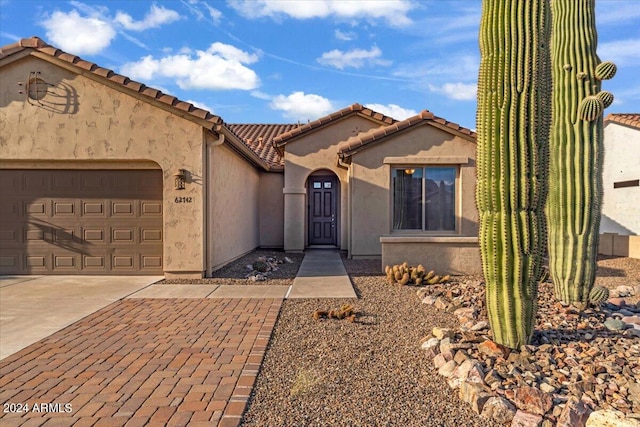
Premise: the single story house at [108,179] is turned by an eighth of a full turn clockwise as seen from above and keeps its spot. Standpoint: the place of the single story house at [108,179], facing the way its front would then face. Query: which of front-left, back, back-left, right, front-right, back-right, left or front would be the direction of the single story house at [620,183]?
back-left

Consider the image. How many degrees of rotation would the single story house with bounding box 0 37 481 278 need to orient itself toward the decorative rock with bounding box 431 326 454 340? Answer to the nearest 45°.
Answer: approximately 45° to its left

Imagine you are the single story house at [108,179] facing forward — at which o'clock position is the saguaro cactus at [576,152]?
The saguaro cactus is roughly at 10 o'clock from the single story house.

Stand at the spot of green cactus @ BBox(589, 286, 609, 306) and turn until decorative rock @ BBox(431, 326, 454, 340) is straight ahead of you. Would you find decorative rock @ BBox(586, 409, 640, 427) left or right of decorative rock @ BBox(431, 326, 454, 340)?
left

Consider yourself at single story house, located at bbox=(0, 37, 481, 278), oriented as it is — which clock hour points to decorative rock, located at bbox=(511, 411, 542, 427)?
The decorative rock is roughly at 11 o'clock from the single story house.

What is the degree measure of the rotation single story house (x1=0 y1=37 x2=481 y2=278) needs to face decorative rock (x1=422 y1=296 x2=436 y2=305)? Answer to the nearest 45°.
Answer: approximately 45° to its left

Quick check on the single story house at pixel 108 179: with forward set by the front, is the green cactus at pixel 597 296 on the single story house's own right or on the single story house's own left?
on the single story house's own left

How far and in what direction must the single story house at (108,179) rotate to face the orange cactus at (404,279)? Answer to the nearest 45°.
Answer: approximately 90° to its left

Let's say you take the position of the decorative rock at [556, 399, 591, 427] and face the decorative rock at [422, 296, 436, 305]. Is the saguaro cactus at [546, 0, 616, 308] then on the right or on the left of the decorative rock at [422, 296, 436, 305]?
right

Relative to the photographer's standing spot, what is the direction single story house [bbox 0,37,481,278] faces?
facing the viewer

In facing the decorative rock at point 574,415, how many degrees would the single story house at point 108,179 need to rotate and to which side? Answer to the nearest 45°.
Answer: approximately 45° to its left

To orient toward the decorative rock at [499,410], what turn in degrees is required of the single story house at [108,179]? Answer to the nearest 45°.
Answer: approximately 45° to its left

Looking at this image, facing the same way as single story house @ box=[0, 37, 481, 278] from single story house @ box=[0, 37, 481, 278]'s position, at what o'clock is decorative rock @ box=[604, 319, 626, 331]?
The decorative rock is roughly at 10 o'clock from the single story house.

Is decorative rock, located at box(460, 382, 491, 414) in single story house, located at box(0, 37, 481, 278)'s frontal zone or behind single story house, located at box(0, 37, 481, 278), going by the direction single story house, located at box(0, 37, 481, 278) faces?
frontal zone

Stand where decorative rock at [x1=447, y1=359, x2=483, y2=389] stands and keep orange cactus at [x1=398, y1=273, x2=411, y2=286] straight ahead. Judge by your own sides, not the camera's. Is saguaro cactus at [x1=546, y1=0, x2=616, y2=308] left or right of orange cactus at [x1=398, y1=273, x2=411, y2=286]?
right
